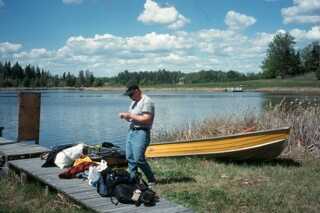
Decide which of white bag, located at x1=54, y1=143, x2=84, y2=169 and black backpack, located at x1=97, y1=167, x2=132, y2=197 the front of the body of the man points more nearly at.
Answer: the black backpack

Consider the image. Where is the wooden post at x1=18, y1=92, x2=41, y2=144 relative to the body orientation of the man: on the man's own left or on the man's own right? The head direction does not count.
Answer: on the man's own right

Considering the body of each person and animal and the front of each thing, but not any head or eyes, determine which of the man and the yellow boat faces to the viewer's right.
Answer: the yellow boat

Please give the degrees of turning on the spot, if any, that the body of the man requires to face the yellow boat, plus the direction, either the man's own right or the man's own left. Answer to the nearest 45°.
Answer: approximately 180°

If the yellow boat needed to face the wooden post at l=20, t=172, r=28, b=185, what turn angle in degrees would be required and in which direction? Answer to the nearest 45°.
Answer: approximately 135° to its right

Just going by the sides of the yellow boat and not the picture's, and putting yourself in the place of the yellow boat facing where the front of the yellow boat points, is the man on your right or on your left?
on your right

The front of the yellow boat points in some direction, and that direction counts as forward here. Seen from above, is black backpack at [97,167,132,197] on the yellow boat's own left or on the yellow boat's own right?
on the yellow boat's own right

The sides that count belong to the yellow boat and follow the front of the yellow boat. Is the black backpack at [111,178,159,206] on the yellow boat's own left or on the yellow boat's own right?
on the yellow boat's own right

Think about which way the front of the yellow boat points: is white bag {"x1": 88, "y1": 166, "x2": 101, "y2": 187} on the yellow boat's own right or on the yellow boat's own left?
on the yellow boat's own right

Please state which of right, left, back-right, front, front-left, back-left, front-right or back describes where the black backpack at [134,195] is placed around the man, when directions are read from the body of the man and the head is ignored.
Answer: front-left

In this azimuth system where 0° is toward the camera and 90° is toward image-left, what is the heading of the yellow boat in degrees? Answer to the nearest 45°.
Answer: approximately 270°

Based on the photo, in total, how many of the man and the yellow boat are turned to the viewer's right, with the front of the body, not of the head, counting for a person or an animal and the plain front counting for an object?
1

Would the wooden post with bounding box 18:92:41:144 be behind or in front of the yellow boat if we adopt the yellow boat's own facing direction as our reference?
behind
